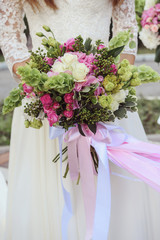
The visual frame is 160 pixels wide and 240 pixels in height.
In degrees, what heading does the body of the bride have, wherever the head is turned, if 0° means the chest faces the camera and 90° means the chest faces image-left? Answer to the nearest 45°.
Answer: approximately 0°
